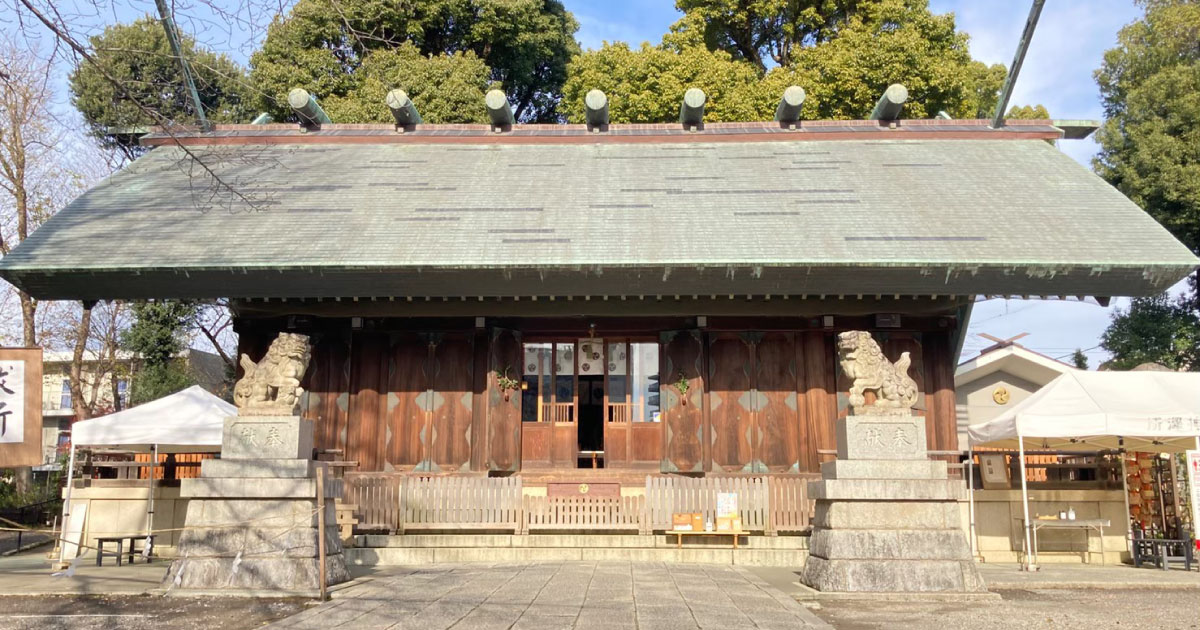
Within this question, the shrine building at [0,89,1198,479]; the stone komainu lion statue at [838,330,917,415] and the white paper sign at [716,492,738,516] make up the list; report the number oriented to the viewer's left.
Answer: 1

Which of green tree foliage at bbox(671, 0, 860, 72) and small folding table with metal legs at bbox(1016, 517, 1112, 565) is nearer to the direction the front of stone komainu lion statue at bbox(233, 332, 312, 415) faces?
the small folding table with metal legs

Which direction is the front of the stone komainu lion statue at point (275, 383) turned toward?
to the viewer's right

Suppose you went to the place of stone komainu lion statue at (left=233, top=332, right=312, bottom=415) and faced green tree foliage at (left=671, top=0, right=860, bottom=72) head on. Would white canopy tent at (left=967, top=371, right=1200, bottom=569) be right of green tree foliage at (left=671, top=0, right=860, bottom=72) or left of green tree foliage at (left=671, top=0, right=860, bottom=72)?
right

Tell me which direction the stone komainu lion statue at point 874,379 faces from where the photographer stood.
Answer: facing to the left of the viewer

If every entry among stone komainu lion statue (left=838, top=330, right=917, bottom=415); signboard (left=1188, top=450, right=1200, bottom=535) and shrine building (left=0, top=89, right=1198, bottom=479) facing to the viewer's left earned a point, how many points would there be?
1

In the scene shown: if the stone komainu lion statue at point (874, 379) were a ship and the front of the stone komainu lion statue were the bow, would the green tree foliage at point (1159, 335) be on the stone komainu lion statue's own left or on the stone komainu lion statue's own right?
on the stone komainu lion statue's own right

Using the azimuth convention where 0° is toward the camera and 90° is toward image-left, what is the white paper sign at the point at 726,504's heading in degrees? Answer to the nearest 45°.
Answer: approximately 0°

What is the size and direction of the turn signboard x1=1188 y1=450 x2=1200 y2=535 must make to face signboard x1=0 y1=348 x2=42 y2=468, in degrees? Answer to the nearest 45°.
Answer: approximately 45° to its right

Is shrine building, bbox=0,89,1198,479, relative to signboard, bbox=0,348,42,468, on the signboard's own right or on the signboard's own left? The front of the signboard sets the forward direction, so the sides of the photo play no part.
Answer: on the signboard's own left

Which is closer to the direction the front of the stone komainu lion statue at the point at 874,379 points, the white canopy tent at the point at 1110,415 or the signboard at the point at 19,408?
the signboard

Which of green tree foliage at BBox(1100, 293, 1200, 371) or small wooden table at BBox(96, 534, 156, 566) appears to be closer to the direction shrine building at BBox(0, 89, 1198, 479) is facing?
the small wooden table

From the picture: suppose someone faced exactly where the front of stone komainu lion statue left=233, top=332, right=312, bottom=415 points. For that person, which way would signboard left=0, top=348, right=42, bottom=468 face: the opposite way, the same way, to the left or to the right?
to the right

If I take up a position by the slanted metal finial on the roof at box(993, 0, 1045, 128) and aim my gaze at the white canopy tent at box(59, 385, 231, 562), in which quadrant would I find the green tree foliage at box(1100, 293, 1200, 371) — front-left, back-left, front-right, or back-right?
back-right
